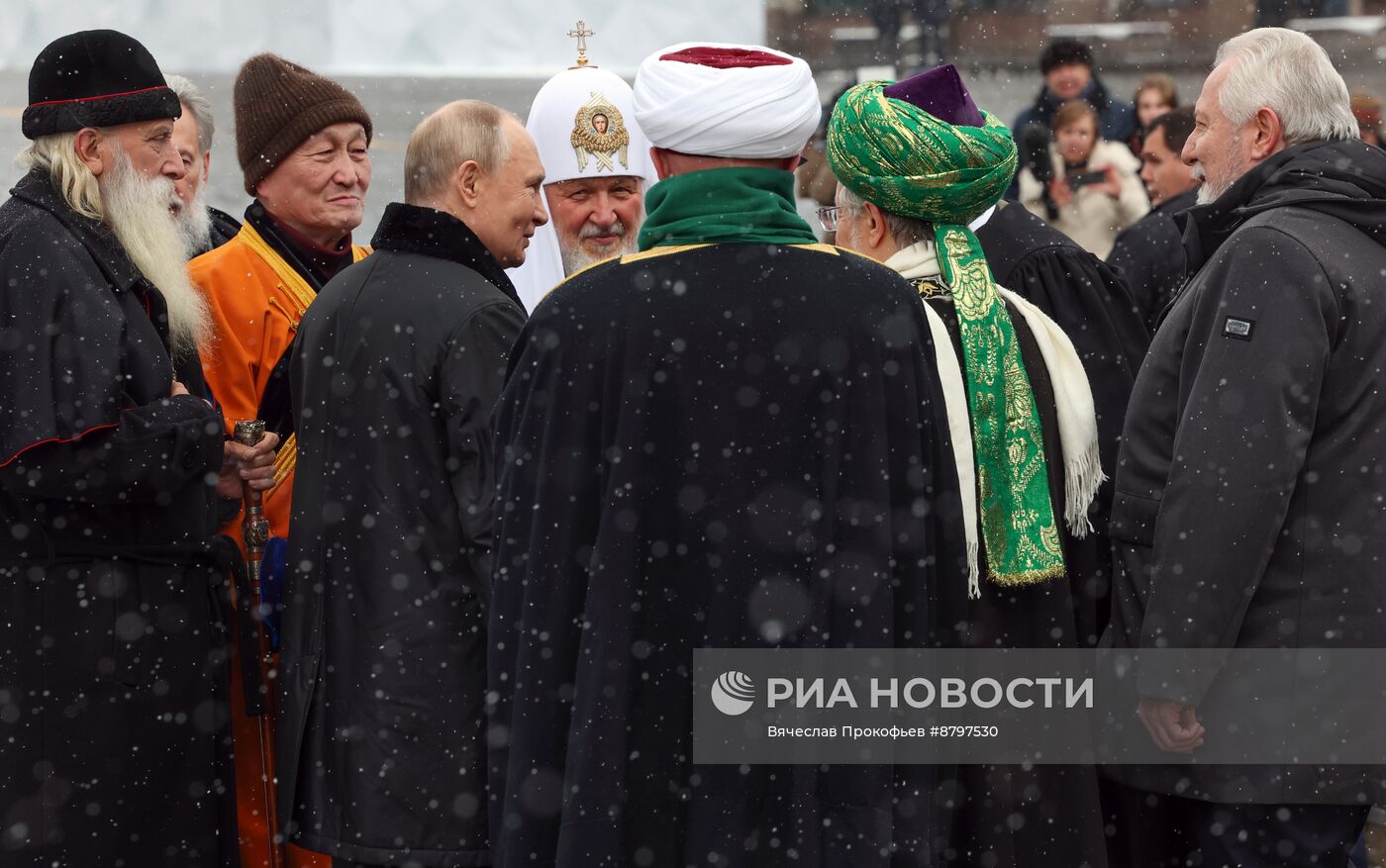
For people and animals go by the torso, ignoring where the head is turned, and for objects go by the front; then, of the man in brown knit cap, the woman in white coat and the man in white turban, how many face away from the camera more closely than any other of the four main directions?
1

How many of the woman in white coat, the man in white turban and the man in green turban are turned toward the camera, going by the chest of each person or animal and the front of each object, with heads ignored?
1

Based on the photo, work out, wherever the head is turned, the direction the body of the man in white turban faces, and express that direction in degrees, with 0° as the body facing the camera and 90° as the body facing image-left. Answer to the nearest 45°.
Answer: approximately 180°

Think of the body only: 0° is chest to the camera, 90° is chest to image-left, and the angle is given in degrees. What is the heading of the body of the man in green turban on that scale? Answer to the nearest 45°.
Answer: approximately 135°

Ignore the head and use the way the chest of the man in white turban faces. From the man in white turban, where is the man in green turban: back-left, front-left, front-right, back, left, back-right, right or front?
front-right

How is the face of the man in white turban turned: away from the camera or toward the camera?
away from the camera

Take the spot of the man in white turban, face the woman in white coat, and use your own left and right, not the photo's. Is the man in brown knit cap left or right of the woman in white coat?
left

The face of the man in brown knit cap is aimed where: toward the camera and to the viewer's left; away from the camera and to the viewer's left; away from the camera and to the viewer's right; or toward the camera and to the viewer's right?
toward the camera and to the viewer's right

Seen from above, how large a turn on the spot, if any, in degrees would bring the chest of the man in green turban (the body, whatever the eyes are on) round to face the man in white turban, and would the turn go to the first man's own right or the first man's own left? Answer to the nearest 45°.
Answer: approximately 90° to the first man's own left

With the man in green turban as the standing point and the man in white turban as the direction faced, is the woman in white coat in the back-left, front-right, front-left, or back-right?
back-right

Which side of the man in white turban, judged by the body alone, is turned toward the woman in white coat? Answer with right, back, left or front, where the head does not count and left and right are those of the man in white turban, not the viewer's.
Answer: front

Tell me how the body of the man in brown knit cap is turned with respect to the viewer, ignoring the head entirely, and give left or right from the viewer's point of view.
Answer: facing the viewer and to the right of the viewer

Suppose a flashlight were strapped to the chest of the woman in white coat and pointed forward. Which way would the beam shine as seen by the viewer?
toward the camera

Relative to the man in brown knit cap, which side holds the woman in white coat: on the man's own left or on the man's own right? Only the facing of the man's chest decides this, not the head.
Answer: on the man's own left

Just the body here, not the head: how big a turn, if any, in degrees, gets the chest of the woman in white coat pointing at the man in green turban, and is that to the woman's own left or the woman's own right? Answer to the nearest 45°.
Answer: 0° — they already face them

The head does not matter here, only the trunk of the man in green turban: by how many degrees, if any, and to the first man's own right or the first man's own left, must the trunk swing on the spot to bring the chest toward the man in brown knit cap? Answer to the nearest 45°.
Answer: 0° — they already face them
